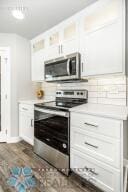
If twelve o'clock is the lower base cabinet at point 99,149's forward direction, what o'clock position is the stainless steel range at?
The stainless steel range is roughly at 3 o'clock from the lower base cabinet.

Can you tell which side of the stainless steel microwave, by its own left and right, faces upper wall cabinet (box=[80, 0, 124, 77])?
left

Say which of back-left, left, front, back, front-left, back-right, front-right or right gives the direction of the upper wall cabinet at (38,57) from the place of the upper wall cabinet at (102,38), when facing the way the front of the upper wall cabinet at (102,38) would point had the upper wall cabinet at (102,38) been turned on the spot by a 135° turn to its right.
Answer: front-left

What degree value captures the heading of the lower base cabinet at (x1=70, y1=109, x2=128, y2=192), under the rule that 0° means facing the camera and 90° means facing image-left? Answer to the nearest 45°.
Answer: approximately 45°

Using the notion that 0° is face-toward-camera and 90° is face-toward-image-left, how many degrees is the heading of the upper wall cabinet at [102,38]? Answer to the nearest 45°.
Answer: approximately 45°

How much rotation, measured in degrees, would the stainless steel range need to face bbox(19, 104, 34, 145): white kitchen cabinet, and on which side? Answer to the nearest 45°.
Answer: approximately 90° to its right

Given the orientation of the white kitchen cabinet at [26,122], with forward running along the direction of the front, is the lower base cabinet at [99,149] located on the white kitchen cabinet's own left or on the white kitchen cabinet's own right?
on the white kitchen cabinet's own left

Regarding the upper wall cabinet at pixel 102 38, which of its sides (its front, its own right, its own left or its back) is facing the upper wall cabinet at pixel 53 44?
right
